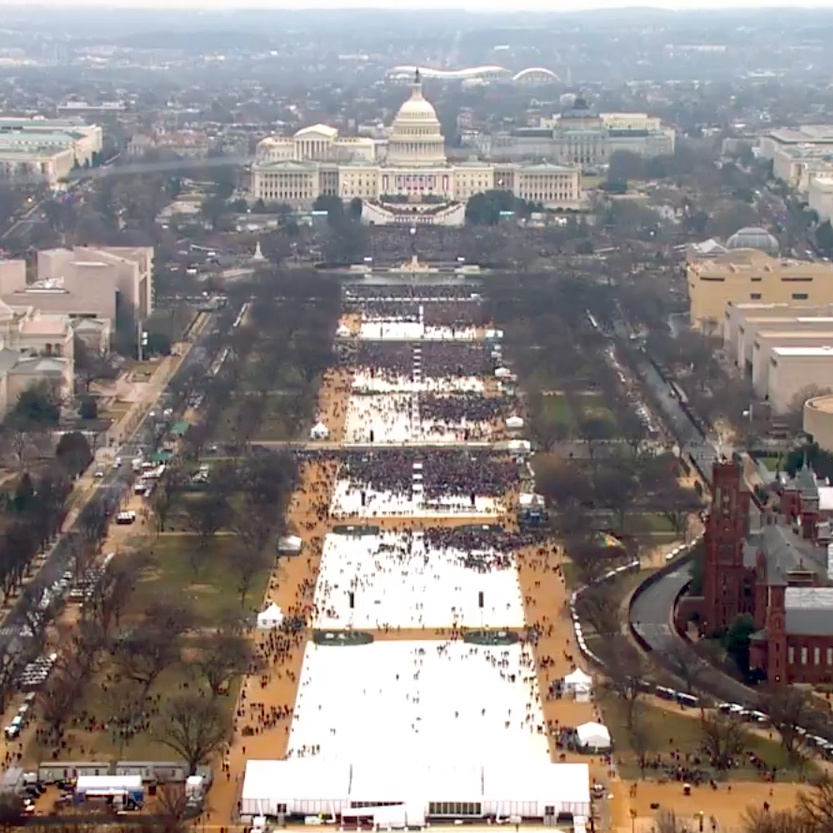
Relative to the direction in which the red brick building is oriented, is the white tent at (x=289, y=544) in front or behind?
in front

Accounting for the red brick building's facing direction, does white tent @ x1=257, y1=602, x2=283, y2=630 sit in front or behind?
in front

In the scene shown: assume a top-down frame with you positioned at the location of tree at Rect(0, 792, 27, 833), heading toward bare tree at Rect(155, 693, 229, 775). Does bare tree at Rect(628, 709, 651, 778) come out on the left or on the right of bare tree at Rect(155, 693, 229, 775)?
right

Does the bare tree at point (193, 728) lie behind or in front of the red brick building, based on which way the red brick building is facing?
in front

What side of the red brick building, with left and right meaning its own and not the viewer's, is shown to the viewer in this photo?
left

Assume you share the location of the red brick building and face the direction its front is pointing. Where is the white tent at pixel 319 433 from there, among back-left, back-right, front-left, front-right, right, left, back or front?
front-right
